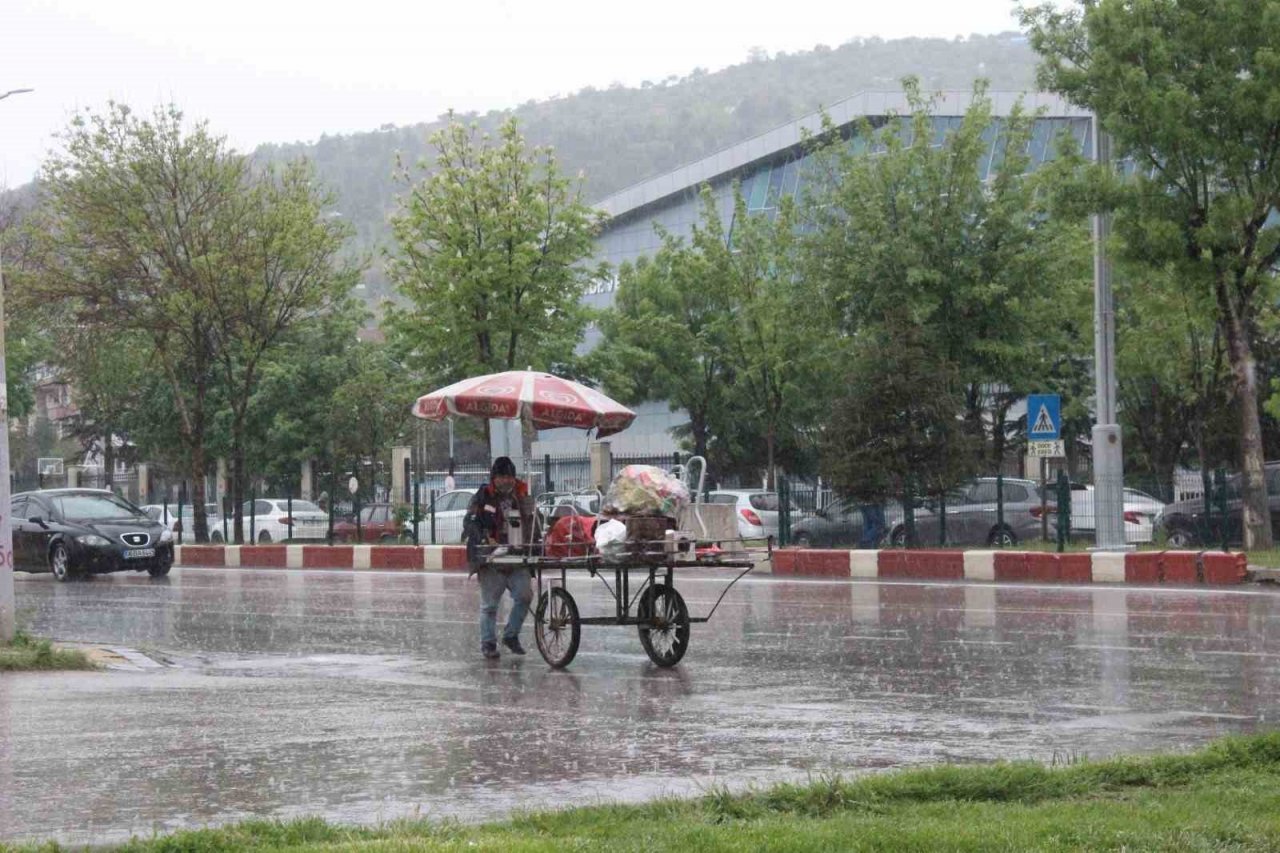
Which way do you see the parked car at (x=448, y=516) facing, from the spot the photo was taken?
facing to the left of the viewer

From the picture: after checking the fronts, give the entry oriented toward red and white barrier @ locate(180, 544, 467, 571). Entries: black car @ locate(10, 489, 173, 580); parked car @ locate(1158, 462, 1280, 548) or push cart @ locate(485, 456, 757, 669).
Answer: the parked car

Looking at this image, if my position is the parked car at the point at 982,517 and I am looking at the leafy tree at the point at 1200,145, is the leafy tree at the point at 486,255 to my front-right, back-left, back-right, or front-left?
back-right

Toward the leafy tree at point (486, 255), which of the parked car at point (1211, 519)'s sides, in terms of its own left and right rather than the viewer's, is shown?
front

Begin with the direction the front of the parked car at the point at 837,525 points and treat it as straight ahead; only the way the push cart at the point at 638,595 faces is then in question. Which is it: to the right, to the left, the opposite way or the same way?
the opposite way

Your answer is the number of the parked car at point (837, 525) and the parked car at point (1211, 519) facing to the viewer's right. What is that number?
0

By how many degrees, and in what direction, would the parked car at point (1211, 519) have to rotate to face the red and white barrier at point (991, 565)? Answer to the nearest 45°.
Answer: approximately 45° to its left

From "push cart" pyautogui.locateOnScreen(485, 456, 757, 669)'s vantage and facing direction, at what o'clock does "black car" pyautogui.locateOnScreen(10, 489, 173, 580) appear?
The black car is roughly at 8 o'clock from the push cart.

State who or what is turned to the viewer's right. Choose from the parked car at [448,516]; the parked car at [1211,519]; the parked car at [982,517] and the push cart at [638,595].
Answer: the push cart

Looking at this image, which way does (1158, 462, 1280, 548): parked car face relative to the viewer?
to the viewer's left

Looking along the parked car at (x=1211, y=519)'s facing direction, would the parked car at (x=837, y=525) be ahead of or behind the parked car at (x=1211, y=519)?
ahead

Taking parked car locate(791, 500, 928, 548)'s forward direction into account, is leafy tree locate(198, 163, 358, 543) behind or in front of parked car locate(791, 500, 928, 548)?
in front

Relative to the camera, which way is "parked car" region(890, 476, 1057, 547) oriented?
to the viewer's left

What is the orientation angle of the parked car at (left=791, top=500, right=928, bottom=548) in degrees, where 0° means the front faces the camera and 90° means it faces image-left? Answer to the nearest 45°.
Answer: approximately 90°

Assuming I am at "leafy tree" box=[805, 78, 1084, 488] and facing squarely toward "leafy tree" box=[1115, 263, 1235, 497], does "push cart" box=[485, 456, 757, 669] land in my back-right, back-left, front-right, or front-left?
back-right
